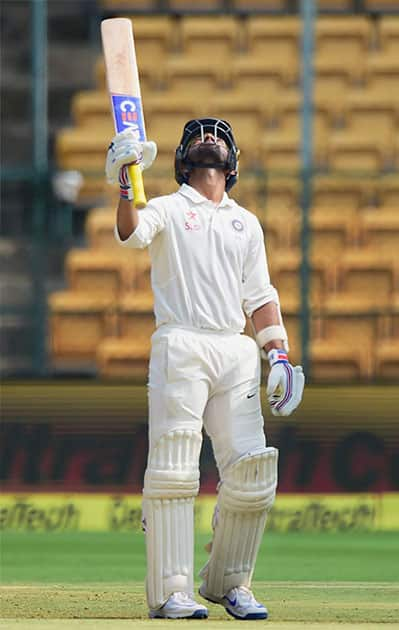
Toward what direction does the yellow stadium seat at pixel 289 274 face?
toward the camera

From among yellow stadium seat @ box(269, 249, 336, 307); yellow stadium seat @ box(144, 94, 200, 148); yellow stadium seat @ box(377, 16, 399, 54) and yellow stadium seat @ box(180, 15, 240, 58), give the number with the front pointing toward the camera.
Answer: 4

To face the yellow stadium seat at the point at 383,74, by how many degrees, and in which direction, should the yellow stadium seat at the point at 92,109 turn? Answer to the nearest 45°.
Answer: approximately 90° to its left

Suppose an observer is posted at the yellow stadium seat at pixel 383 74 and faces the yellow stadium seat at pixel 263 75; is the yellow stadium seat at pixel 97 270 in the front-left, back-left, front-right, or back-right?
front-left

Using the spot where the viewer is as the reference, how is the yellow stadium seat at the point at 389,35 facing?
facing the viewer

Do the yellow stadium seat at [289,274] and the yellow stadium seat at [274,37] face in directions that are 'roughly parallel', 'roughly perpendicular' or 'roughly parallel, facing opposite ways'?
roughly parallel

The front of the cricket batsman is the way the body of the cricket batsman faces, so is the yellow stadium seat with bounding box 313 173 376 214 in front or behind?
behind

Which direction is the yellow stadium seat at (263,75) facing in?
toward the camera

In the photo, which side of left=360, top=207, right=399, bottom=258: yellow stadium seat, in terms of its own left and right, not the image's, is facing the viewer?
front
